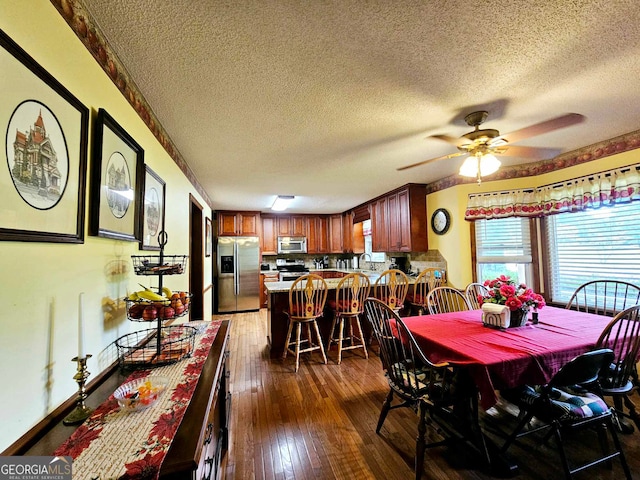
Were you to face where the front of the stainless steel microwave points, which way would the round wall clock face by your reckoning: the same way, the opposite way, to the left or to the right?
to the right

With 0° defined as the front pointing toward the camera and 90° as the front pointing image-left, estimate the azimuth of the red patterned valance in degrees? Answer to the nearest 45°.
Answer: approximately 45°

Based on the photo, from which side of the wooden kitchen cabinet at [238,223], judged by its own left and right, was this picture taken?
front

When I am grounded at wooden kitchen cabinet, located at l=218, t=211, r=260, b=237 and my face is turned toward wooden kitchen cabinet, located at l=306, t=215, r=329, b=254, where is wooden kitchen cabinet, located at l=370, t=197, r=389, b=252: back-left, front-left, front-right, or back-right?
front-right

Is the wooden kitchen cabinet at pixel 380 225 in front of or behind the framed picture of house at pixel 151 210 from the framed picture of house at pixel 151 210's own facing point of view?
in front

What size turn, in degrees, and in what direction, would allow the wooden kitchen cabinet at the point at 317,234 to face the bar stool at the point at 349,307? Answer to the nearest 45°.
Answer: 0° — it already faces it

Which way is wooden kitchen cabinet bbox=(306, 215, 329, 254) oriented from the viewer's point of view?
toward the camera

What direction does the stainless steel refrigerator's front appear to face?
toward the camera

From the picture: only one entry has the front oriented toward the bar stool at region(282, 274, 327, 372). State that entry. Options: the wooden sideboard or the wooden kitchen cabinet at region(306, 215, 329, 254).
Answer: the wooden kitchen cabinet

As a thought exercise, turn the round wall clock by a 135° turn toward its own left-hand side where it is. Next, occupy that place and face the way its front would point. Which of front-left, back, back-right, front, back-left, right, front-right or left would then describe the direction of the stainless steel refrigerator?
back

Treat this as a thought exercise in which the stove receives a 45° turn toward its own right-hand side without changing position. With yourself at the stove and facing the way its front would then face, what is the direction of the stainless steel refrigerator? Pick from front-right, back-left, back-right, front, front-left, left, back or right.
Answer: front

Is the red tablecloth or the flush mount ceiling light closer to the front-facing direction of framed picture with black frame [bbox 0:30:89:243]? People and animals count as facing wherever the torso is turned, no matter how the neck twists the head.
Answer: the red tablecloth

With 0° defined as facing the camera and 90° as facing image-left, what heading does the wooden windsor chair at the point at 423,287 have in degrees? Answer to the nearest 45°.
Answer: approximately 135°

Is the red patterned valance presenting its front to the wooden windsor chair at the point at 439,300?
yes

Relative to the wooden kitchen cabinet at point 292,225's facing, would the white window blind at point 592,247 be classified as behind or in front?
in front

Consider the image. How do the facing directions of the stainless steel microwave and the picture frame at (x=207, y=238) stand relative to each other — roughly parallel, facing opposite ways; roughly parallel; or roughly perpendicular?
roughly perpendicular

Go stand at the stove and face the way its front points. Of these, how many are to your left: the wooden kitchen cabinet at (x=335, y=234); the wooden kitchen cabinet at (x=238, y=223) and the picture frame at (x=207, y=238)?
1

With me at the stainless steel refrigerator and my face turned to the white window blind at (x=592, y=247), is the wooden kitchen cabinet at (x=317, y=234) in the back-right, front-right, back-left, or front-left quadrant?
front-left

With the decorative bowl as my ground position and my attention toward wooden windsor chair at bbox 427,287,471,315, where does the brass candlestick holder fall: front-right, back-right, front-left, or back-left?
back-left

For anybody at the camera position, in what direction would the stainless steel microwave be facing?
facing the viewer
